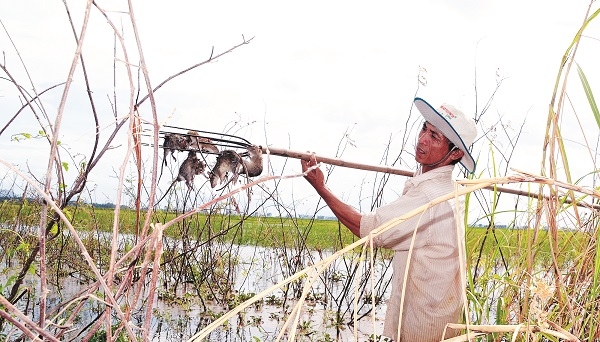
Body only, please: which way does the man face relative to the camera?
to the viewer's left
